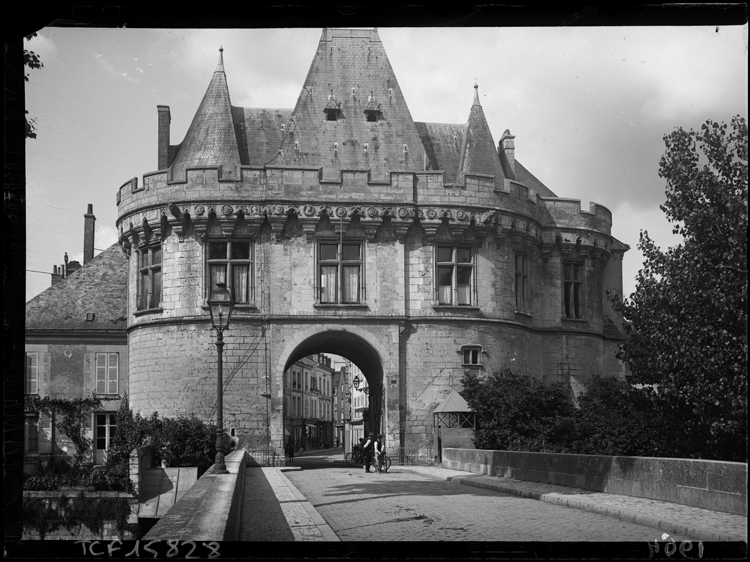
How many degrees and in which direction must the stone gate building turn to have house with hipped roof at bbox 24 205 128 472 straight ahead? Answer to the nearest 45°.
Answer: approximately 135° to its right

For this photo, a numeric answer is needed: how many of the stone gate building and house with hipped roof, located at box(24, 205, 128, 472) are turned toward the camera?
2

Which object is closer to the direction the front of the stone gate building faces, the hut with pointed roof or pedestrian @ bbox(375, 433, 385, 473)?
the pedestrian

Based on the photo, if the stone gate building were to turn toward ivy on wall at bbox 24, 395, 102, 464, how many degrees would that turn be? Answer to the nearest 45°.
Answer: approximately 135° to its right

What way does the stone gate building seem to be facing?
toward the camera

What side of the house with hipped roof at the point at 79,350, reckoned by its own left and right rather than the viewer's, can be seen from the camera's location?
front

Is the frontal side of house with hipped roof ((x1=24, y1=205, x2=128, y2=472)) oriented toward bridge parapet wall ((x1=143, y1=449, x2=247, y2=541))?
yes

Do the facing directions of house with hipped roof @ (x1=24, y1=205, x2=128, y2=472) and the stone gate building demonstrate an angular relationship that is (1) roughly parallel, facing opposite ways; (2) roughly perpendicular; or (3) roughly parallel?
roughly parallel

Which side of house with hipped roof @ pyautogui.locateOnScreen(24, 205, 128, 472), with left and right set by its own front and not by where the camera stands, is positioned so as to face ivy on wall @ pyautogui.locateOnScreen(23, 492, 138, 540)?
front
